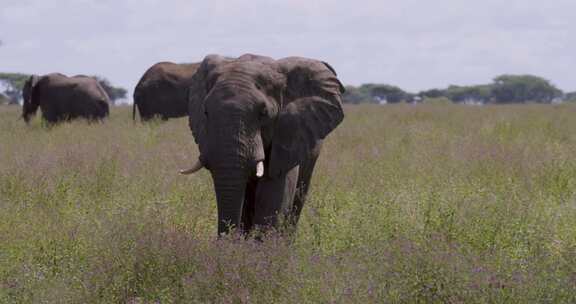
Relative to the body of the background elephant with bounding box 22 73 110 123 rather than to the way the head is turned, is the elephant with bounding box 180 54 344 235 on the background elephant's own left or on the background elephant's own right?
on the background elephant's own left

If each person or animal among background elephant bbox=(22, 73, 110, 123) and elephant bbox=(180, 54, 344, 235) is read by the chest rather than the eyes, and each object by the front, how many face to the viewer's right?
0

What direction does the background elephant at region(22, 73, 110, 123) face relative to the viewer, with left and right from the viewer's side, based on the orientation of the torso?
facing to the left of the viewer

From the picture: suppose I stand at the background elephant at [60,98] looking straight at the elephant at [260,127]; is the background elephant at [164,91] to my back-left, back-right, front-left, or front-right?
front-left

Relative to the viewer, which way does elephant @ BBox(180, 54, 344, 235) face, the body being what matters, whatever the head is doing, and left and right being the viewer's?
facing the viewer and to the left of the viewer

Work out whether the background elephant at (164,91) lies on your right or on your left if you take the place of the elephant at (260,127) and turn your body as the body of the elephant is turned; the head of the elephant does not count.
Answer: on your right

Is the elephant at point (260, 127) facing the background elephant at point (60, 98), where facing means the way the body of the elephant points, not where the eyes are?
no
